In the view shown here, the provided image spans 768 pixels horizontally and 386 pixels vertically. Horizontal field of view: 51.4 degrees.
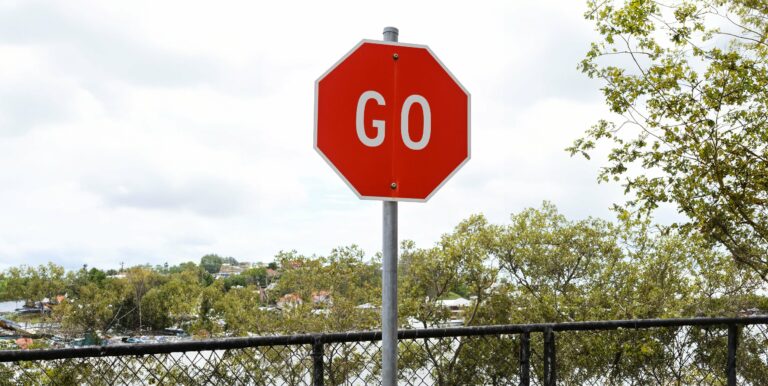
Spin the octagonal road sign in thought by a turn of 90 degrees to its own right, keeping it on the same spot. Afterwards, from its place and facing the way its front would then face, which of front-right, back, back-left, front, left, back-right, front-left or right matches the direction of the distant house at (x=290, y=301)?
right

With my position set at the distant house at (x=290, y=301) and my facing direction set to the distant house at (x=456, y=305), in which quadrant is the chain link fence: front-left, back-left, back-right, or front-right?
front-right

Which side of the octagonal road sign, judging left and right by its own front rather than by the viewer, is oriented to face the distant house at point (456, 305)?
back

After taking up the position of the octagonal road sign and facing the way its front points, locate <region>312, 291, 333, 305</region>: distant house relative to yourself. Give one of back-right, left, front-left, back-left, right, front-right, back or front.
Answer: back

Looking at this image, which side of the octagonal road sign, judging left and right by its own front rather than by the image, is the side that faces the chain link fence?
back

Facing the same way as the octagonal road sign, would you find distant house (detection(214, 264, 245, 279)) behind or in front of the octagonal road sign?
behind

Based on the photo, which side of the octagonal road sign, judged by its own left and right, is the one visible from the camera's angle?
front
